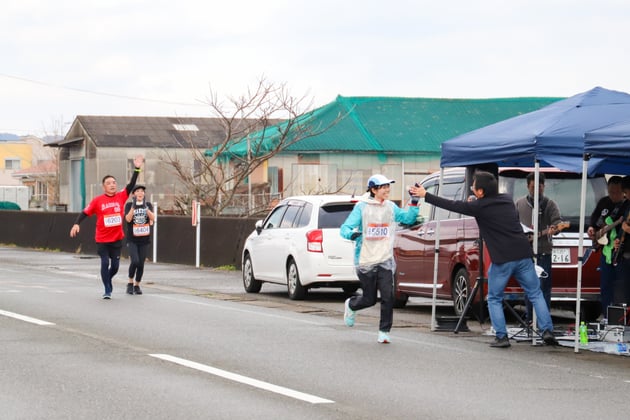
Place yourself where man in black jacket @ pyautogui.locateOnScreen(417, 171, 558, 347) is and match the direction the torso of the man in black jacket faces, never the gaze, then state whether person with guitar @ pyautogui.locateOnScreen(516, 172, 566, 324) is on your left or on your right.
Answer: on your right

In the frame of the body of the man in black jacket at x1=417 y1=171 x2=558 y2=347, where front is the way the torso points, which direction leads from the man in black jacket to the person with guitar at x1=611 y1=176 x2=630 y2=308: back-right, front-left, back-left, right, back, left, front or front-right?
right

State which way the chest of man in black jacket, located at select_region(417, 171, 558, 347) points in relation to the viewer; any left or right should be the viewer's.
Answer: facing away from the viewer and to the left of the viewer

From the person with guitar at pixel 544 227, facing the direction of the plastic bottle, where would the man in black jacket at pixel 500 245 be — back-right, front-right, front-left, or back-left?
front-right

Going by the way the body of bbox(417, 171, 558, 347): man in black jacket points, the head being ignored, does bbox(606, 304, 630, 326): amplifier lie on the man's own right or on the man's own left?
on the man's own right

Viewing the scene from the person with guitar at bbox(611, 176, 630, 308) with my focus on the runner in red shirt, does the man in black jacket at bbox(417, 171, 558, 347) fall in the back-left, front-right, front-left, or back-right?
front-left

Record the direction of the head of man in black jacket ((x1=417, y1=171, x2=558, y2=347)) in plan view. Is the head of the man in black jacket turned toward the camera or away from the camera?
away from the camera

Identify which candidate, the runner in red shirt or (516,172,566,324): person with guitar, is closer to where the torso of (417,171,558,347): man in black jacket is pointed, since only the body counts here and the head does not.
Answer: the runner in red shirt

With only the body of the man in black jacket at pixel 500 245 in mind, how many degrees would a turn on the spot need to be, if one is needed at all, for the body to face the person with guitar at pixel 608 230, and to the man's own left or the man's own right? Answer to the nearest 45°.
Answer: approximately 90° to the man's own right

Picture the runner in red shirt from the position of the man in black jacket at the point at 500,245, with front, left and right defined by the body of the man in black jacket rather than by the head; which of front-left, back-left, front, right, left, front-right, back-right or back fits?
front

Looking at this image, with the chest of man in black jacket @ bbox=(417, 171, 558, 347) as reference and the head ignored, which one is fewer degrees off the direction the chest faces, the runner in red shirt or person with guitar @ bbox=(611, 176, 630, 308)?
the runner in red shirt

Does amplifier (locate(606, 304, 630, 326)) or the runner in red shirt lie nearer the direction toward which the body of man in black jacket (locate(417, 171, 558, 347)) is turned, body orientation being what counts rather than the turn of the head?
the runner in red shirt
